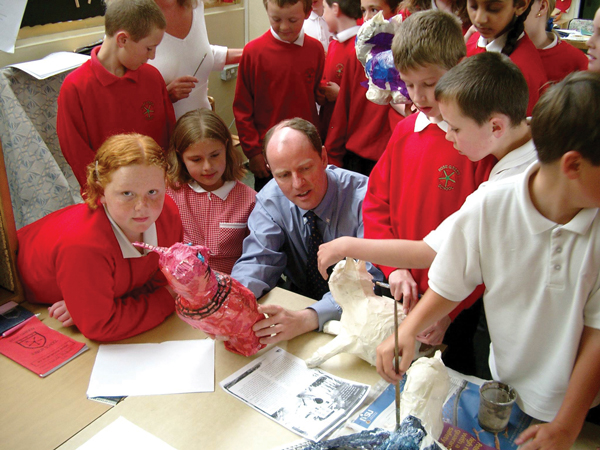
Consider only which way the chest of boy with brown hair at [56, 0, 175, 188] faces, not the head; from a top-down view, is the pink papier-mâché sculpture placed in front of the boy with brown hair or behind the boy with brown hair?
in front

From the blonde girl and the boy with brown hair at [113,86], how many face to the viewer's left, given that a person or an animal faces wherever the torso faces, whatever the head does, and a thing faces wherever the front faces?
0

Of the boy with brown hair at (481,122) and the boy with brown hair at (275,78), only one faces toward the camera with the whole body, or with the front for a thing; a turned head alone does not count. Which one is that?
the boy with brown hair at (275,78)

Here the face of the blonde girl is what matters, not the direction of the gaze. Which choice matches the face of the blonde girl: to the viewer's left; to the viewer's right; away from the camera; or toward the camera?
toward the camera

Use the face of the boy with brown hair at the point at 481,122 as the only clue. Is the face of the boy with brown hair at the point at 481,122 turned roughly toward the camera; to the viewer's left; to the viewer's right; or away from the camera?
to the viewer's left

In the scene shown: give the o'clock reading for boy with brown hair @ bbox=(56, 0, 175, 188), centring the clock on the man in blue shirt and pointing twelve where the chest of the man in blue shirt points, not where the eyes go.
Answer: The boy with brown hair is roughly at 4 o'clock from the man in blue shirt.

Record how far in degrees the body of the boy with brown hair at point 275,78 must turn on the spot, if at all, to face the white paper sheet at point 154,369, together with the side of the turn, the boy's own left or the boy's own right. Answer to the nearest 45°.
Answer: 0° — they already face it

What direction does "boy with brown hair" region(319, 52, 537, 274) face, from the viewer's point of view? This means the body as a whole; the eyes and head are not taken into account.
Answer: to the viewer's left

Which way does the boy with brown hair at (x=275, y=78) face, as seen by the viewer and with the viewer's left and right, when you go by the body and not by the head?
facing the viewer

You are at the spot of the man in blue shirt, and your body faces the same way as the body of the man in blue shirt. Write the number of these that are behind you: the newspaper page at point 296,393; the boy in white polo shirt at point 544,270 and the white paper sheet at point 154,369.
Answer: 0

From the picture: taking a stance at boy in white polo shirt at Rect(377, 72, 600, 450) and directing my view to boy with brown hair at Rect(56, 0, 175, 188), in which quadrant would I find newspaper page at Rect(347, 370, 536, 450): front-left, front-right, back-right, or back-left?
front-left

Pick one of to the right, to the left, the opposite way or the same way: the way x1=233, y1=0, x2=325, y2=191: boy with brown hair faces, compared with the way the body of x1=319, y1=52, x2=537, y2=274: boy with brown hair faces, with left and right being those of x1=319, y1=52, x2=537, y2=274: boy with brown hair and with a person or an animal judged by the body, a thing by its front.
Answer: to the left

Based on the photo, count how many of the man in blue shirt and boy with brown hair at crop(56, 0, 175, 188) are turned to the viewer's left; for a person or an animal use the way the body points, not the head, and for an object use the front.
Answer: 0
